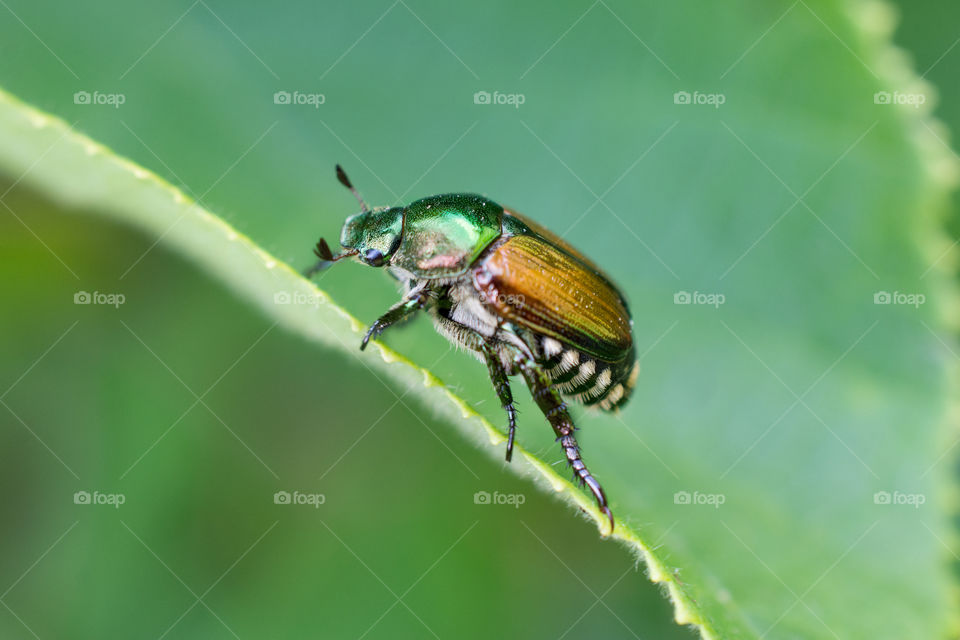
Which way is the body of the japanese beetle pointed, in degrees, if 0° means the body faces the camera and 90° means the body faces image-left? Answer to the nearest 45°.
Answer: approximately 90°
